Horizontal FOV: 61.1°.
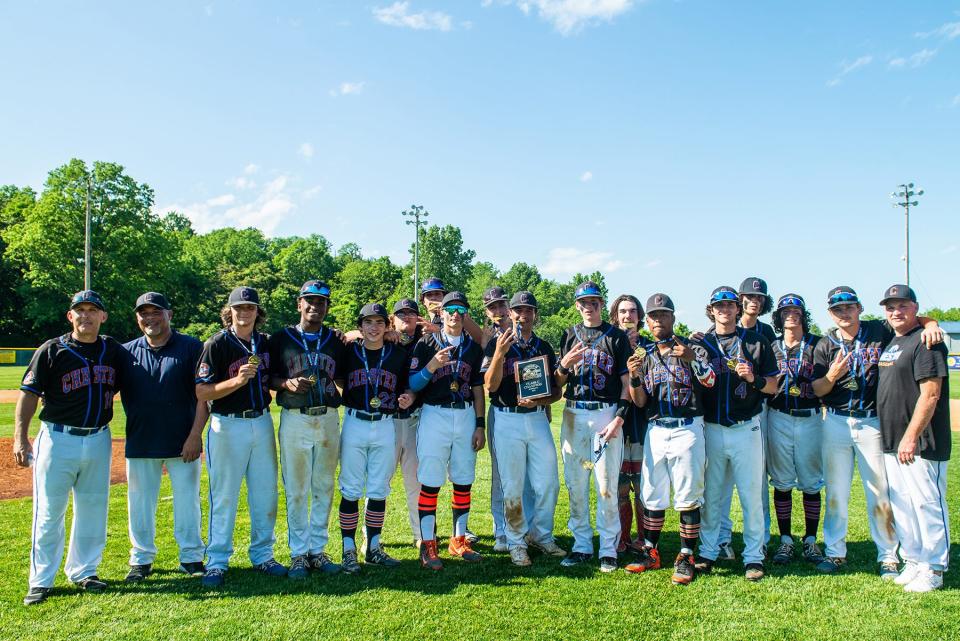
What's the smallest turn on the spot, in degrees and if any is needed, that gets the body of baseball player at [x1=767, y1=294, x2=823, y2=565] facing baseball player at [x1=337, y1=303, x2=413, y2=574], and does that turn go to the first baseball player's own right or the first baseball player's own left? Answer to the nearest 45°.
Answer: approximately 45° to the first baseball player's own right

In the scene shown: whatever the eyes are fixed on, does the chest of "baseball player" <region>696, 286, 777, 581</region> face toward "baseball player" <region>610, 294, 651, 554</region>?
no

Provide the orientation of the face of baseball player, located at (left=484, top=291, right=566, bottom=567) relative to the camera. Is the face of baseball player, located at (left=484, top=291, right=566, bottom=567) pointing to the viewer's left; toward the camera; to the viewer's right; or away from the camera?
toward the camera

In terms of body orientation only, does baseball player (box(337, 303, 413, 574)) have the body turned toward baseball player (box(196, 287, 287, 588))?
no

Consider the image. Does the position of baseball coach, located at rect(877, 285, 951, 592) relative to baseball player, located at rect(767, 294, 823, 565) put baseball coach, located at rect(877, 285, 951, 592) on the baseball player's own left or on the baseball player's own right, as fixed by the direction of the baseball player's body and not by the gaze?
on the baseball player's own left

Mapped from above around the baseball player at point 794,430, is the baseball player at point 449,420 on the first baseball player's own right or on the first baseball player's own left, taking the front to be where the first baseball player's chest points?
on the first baseball player's own right

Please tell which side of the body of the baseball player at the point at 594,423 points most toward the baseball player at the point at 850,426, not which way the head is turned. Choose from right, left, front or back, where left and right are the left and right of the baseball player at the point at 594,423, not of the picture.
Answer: left

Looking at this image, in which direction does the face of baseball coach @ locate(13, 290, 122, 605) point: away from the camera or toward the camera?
toward the camera

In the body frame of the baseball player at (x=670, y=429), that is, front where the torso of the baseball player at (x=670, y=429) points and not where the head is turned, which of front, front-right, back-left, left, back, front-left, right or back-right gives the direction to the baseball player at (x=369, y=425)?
right

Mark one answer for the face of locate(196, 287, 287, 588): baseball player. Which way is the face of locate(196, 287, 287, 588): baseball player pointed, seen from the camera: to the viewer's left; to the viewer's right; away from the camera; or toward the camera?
toward the camera

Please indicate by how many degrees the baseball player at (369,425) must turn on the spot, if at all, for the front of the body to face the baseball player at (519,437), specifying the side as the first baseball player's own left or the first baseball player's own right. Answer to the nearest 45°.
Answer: approximately 90° to the first baseball player's own left

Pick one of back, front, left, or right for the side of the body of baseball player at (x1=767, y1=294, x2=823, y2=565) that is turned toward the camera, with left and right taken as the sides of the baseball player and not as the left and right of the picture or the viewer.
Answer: front

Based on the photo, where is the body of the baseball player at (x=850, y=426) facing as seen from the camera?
toward the camera

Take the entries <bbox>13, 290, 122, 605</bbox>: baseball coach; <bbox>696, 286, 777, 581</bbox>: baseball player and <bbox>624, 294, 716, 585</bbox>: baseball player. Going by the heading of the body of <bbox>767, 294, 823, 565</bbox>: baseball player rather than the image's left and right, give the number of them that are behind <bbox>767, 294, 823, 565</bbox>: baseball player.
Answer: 0

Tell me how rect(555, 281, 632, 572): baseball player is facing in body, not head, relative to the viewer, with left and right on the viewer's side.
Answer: facing the viewer

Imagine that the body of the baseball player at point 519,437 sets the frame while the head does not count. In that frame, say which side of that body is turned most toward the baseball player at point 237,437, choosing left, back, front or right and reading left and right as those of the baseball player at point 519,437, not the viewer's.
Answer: right

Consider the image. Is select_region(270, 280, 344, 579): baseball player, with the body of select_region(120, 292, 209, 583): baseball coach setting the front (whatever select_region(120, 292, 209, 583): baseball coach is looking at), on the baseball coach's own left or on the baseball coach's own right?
on the baseball coach's own left

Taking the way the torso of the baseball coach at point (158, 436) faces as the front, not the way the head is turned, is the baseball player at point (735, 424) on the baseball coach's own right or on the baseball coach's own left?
on the baseball coach's own left
